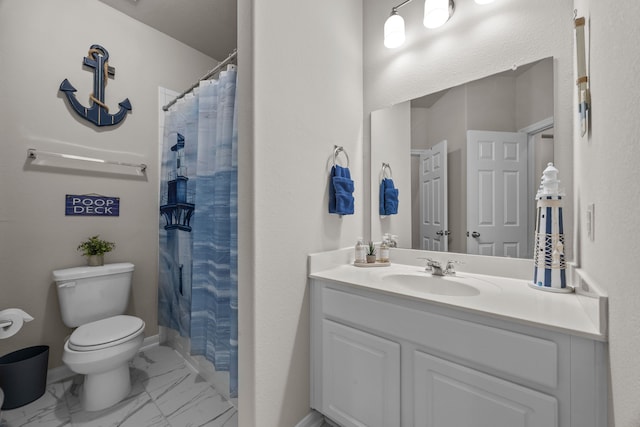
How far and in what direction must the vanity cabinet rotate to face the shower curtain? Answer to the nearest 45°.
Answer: approximately 45° to its right

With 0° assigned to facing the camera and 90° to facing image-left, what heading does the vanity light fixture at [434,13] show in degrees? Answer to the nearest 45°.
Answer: approximately 45°

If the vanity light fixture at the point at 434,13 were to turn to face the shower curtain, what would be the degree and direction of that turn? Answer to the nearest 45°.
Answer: approximately 45° to its right
